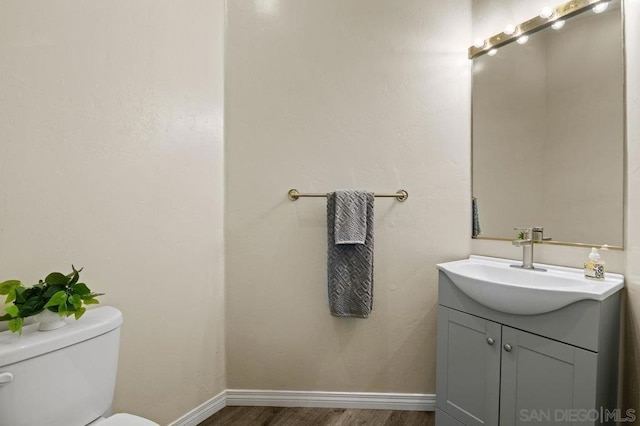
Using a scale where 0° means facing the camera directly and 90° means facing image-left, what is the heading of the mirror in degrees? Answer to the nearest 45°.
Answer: approximately 45°

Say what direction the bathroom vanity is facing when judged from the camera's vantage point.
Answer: facing the viewer and to the left of the viewer

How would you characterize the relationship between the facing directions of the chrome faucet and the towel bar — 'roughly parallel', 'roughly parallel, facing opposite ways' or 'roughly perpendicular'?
roughly perpendicular

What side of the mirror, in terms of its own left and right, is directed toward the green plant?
front

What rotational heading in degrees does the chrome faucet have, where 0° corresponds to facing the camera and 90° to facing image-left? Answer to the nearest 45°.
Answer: approximately 45°
